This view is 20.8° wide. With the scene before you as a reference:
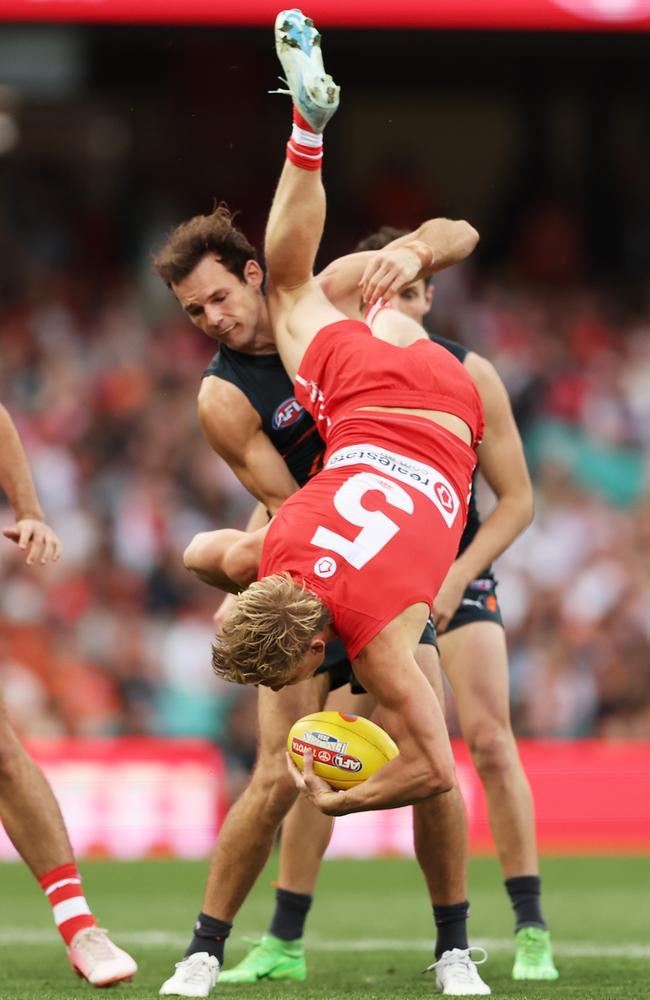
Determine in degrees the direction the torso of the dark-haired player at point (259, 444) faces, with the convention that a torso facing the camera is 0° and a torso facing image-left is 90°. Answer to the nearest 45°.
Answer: approximately 0°

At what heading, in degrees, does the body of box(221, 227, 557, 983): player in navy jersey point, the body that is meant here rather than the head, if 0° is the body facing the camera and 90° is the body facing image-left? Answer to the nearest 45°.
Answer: approximately 0°

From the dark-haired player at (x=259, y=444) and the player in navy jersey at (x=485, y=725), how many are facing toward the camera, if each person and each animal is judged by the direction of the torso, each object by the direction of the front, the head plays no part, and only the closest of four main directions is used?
2

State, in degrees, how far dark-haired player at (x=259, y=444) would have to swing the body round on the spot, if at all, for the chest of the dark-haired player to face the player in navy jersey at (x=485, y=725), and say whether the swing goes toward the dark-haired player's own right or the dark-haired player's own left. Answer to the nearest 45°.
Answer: approximately 135° to the dark-haired player's own left

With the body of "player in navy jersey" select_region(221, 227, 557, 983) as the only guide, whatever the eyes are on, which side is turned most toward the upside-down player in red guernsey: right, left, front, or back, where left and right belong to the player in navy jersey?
front
